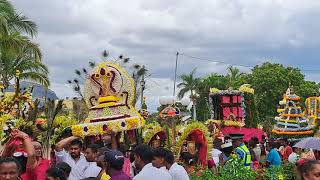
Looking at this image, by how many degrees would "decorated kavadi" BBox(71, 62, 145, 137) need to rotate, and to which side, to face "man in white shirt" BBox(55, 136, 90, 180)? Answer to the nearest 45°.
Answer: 0° — it already faces them

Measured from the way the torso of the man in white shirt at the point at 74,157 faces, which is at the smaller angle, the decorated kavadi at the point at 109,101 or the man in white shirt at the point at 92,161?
the man in white shirt

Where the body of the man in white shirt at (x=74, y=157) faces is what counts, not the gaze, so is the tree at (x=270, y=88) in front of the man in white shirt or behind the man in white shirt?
behind

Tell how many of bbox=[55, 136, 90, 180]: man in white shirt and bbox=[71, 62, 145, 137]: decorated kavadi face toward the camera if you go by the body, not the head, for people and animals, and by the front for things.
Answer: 2

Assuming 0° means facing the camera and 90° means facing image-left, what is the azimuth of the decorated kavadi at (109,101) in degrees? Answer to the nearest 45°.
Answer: approximately 0°

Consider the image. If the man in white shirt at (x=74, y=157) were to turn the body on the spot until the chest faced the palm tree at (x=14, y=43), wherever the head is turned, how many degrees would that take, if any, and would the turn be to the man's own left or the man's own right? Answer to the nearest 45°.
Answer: approximately 180°

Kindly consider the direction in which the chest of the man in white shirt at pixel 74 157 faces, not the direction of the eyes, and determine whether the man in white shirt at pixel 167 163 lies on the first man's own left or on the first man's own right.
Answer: on the first man's own left

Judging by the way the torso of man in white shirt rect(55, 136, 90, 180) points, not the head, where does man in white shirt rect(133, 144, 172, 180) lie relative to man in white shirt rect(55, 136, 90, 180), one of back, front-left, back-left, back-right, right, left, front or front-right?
front-left
